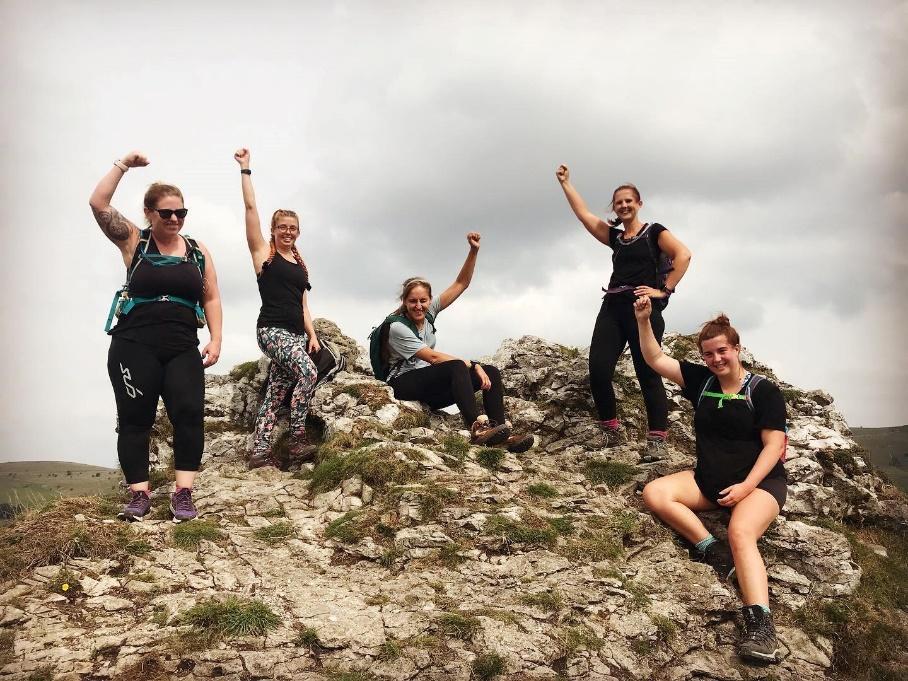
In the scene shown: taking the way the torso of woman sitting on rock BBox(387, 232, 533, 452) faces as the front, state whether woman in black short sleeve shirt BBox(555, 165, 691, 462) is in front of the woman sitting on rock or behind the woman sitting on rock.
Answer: in front

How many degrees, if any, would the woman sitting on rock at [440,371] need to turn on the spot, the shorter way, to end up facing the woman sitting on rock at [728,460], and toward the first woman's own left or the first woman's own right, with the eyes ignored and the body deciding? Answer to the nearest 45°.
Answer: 0° — they already face them

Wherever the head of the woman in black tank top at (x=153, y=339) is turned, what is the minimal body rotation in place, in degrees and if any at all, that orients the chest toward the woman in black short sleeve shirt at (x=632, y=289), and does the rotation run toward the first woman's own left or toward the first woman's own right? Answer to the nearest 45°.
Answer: approximately 90° to the first woman's own left

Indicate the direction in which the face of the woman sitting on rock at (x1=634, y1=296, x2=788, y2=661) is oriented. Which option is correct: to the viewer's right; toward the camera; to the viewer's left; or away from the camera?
toward the camera

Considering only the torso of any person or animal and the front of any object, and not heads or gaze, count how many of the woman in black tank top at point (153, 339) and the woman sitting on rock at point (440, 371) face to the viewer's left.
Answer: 0

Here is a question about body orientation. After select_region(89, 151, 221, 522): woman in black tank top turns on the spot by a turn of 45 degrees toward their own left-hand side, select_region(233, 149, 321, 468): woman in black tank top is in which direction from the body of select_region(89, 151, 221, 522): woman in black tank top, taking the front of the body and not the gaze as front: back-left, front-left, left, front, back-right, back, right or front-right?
left

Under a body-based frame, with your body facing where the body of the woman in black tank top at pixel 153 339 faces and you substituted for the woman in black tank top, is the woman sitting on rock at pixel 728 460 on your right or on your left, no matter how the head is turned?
on your left

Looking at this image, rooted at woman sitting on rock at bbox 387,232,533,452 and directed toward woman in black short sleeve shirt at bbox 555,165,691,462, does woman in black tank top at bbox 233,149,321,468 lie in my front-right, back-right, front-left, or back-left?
back-right

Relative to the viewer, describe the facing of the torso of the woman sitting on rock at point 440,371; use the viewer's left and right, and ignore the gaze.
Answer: facing the viewer and to the right of the viewer

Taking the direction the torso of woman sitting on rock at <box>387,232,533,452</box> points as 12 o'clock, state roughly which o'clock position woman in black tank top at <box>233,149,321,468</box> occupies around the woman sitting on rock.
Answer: The woman in black tank top is roughly at 4 o'clock from the woman sitting on rock.

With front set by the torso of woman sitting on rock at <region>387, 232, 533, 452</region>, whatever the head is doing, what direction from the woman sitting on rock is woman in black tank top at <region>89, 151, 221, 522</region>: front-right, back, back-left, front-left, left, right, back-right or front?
right

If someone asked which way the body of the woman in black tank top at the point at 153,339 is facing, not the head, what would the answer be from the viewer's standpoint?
toward the camera

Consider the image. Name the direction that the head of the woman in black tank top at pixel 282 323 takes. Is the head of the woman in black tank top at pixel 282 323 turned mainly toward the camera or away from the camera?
toward the camera

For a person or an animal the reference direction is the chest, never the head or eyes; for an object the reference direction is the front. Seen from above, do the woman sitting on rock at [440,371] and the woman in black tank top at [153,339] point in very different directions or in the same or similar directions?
same or similar directions

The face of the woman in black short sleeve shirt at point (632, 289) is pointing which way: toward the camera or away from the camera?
toward the camera
